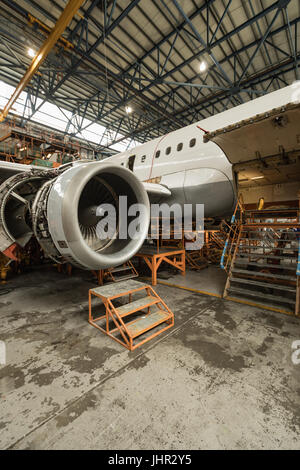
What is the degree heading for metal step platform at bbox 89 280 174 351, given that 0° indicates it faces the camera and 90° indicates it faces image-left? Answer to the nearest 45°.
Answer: approximately 315°

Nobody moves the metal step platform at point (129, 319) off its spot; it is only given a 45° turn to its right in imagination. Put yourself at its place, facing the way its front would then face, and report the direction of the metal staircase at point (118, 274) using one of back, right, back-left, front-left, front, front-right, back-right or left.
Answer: back

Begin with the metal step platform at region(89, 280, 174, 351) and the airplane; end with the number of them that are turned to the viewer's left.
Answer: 0
